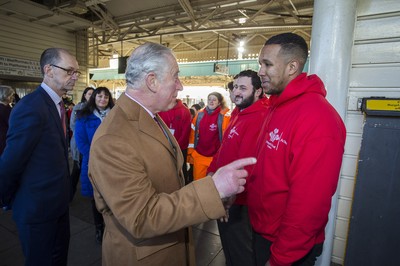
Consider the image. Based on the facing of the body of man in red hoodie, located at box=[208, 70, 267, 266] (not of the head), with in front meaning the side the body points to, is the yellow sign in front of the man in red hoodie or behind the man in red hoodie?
behind

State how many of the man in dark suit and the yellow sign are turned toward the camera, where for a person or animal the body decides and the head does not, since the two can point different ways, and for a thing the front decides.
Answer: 1

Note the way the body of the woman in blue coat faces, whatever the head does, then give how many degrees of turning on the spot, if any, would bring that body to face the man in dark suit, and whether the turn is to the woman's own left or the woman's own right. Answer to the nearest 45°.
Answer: approximately 45° to the woman's own right

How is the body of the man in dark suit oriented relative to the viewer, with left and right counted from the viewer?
facing to the right of the viewer

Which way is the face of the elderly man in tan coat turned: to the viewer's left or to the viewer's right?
to the viewer's right

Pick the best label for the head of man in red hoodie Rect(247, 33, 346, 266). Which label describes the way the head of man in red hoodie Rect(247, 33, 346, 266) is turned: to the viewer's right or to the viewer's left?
to the viewer's left

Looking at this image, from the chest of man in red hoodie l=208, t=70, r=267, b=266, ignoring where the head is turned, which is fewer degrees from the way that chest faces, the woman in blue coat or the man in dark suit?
the man in dark suit

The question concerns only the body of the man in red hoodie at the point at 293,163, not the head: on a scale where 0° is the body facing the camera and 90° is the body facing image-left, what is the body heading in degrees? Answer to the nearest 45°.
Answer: approximately 45°

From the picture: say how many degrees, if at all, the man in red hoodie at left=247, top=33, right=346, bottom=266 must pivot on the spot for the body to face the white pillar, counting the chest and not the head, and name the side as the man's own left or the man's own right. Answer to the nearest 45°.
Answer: approximately 135° to the man's own right

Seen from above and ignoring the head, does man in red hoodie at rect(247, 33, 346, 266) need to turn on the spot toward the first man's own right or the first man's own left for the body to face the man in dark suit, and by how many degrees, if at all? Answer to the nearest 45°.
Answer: approximately 45° to the first man's own right
